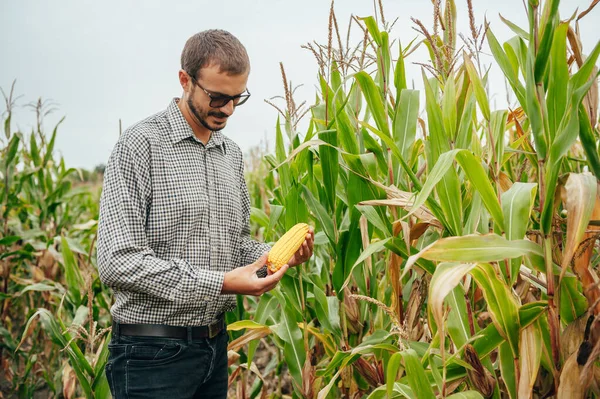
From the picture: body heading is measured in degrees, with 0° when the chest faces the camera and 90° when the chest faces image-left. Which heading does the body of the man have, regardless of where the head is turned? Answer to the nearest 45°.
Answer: approximately 315°
